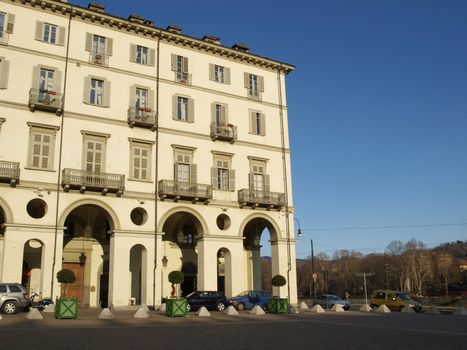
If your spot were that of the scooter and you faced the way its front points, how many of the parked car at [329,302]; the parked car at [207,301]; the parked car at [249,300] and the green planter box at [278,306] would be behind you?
4

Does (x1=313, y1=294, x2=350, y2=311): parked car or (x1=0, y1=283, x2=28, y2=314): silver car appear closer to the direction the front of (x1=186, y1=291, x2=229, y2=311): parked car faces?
the silver car

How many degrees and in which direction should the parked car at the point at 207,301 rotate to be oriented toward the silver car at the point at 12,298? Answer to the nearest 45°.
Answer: approximately 45° to its left

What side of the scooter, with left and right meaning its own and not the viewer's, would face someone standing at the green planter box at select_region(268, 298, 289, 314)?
back

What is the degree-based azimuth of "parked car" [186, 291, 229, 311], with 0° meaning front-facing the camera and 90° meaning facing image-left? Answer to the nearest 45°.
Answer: approximately 90°

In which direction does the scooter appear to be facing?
to the viewer's left

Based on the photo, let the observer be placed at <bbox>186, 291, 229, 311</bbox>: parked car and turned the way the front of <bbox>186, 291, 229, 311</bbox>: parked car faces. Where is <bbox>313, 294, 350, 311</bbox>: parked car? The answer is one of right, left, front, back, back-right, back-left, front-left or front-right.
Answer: back-right

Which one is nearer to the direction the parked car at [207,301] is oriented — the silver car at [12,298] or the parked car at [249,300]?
the silver car

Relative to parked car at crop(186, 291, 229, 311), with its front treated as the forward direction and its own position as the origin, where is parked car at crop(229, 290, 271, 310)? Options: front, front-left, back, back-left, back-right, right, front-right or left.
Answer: back-right
